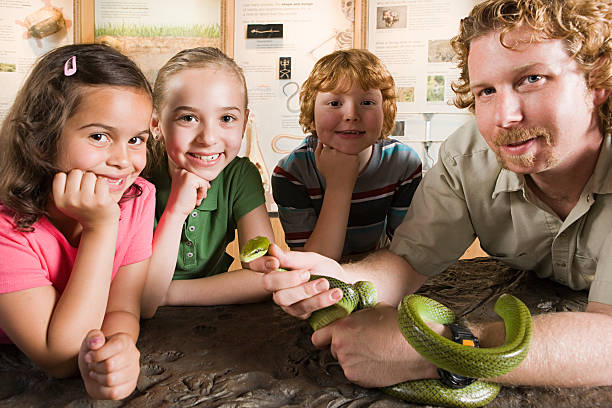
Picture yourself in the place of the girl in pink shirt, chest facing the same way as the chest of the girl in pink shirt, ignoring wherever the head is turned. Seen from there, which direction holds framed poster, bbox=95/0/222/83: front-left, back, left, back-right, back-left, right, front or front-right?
back-left

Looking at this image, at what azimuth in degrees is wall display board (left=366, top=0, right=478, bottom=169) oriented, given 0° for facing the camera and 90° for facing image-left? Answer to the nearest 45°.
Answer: approximately 0°

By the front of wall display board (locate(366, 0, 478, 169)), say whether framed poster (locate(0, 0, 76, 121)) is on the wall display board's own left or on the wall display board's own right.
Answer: on the wall display board's own right

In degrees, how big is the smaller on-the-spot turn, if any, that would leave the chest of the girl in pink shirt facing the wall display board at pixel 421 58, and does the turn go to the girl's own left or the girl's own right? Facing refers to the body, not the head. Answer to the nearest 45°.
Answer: approximately 90° to the girl's own left

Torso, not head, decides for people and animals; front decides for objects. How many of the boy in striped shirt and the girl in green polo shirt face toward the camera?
2

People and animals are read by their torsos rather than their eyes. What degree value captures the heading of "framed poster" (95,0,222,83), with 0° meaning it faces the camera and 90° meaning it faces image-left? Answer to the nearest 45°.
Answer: approximately 0°

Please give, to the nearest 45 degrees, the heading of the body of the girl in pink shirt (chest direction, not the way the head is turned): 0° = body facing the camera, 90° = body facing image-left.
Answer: approximately 315°
